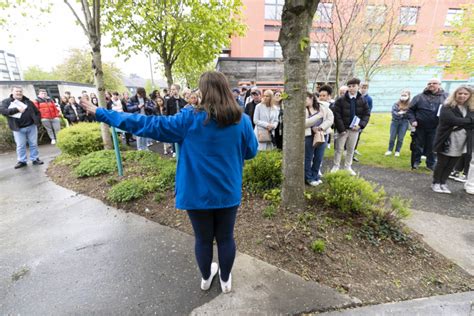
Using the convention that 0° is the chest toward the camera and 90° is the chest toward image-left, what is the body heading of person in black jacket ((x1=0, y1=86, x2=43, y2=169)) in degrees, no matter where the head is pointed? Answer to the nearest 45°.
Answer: approximately 0°

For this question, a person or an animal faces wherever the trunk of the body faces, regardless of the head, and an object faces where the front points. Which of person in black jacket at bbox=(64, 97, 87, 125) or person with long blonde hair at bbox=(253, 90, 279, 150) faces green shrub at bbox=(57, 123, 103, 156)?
the person in black jacket

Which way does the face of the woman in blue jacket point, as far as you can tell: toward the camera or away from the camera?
away from the camera

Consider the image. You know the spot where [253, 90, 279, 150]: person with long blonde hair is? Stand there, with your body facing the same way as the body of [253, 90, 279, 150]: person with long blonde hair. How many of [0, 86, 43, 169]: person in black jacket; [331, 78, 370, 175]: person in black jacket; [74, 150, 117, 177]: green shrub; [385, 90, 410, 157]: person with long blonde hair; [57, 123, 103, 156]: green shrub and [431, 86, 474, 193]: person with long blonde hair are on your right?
3

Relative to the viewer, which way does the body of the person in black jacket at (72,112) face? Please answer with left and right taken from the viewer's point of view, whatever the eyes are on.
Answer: facing the viewer

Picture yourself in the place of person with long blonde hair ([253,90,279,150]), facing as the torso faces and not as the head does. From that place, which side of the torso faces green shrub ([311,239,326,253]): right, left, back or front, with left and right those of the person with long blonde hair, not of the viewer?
front

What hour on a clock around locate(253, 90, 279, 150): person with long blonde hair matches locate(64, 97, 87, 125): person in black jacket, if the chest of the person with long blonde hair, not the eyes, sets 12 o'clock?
The person in black jacket is roughly at 4 o'clock from the person with long blonde hair.

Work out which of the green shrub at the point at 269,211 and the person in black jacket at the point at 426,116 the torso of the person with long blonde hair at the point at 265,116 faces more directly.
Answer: the green shrub

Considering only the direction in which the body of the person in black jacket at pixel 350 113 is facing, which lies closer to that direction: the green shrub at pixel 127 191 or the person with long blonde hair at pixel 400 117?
the green shrub

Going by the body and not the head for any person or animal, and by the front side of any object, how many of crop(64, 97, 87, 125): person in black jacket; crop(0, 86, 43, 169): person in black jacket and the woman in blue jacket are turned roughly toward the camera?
2

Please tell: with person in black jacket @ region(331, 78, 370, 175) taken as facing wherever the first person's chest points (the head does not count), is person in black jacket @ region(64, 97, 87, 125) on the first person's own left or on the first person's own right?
on the first person's own right

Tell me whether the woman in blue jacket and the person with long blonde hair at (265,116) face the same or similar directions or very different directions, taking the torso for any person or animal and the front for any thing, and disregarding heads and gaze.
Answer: very different directions

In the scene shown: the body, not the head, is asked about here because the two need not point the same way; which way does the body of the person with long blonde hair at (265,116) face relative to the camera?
toward the camera

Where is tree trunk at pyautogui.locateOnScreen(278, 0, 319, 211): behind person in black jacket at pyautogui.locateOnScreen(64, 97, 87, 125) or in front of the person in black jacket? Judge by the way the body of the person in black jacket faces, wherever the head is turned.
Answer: in front

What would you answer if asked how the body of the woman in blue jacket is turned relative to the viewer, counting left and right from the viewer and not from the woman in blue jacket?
facing away from the viewer
